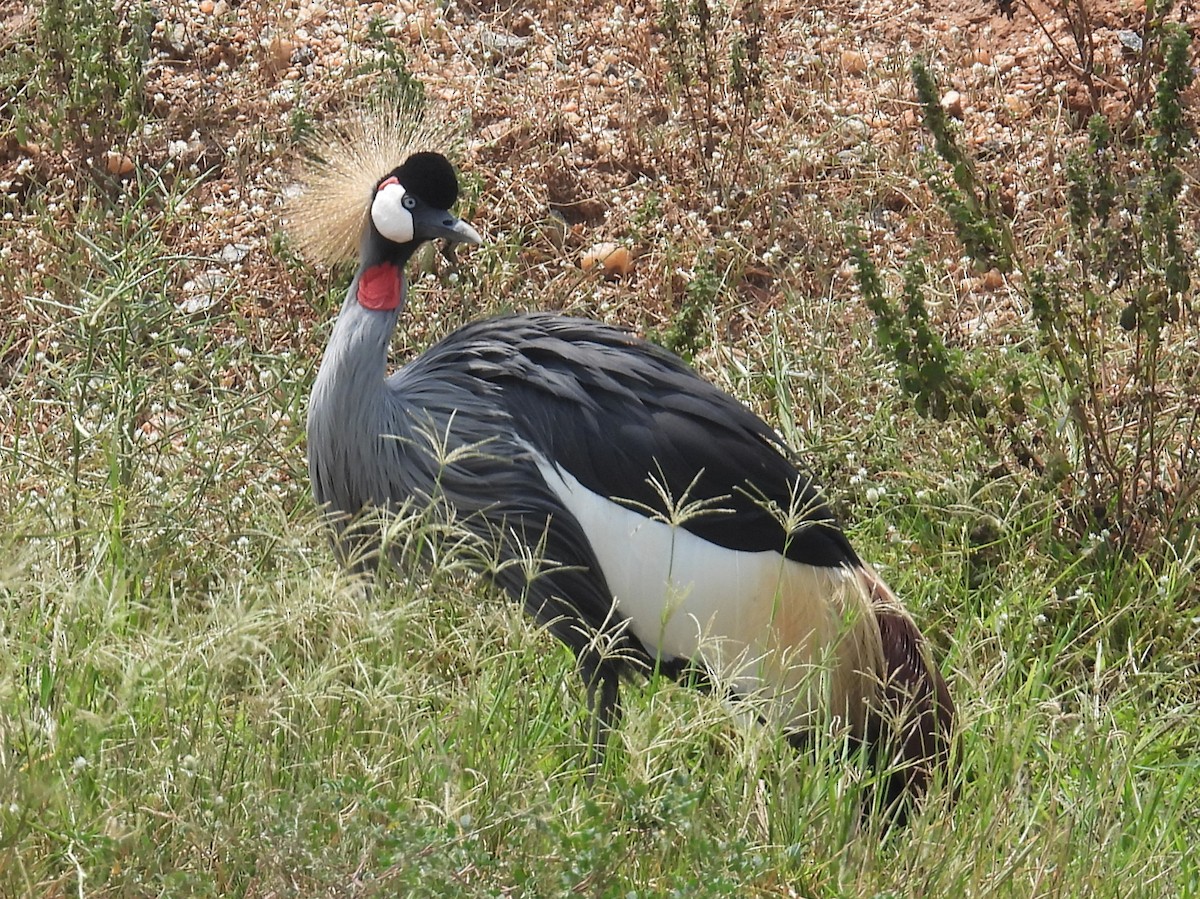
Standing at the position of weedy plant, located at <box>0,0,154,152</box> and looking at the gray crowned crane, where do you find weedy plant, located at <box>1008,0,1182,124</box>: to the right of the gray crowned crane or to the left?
left

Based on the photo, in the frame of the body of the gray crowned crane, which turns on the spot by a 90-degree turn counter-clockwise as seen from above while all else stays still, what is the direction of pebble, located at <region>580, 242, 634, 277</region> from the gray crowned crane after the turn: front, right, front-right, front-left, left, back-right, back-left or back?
back

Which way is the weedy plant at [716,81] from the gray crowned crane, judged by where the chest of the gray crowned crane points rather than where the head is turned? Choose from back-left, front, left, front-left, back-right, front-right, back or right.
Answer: right

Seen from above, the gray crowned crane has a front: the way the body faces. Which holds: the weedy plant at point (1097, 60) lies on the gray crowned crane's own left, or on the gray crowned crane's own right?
on the gray crowned crane's own right

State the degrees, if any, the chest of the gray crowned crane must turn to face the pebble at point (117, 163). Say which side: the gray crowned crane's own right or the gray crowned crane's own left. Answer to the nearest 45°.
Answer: approximately 45° to the gray crowned crane's own right

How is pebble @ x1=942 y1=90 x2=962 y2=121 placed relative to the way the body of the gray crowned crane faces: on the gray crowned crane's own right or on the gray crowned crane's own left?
on the gray crowned crane's own right

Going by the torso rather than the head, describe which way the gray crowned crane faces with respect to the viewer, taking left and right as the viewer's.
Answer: facing to the left of the viewer

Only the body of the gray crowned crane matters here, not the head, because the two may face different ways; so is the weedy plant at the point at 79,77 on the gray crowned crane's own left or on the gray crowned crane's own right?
on the gray crowned crane's own right

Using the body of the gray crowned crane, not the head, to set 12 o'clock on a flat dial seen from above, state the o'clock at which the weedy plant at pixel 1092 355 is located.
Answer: The weedy plant is roughly at 5 o'clock from the gray crowned crane.

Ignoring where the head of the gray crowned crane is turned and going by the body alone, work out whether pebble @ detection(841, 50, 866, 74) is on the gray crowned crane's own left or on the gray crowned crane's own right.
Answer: on the gray crowned crane's own right
